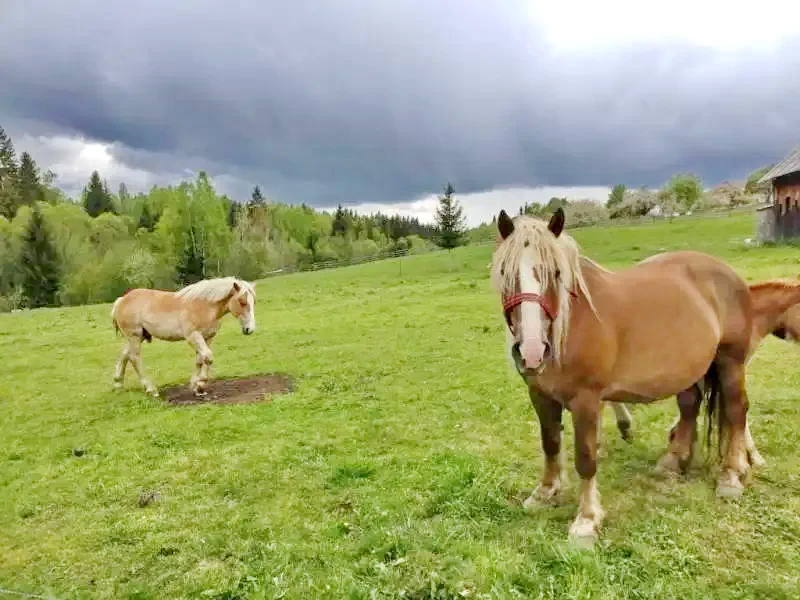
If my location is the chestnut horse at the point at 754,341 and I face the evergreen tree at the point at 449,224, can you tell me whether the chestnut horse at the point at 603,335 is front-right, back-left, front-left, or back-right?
back-left

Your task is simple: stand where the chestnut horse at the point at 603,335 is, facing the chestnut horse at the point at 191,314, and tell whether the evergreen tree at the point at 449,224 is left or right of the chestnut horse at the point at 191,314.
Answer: right

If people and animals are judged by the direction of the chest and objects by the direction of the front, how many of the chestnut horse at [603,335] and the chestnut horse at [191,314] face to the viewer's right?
1

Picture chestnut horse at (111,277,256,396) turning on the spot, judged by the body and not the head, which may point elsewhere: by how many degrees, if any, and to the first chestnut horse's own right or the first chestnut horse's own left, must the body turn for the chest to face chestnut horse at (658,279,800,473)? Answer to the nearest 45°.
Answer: approximately 45° to the first chestnut horse's own right

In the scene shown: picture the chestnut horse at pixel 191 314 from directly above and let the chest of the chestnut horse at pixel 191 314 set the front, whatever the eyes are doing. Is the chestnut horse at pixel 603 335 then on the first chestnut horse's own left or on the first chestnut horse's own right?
on the first chestnut horse's own right

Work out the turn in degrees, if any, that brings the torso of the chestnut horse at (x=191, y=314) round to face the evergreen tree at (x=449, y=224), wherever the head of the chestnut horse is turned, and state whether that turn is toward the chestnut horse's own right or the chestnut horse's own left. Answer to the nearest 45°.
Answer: approximately 45° to the chestnut horse's own left

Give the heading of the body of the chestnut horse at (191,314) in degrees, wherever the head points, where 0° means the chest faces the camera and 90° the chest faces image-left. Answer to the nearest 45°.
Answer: approximately 270°

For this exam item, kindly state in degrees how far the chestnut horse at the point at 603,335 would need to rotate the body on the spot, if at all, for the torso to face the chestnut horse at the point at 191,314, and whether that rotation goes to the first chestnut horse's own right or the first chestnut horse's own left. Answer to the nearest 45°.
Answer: approximately 90° to the first chestnut horse's own right

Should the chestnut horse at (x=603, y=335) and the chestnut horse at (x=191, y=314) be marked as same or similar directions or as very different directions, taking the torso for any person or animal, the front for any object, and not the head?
very different directions

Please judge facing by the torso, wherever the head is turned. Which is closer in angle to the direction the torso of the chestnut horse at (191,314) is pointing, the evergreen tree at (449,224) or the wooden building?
the wooden building
